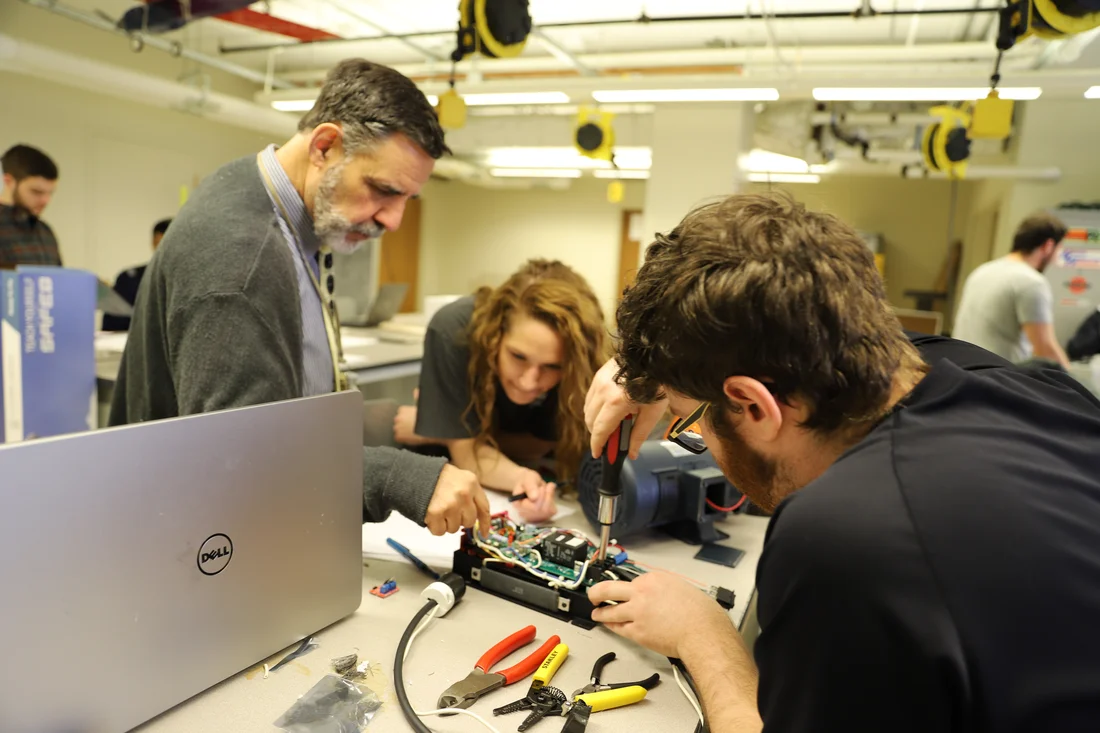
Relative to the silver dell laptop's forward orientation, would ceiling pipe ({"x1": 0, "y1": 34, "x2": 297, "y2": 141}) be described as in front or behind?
in front

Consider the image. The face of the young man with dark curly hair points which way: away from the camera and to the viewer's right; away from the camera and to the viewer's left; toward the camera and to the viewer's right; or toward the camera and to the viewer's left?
away from the camera and to the viewer's left

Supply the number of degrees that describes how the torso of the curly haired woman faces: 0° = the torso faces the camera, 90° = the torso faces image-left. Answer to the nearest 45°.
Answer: approximately 315°

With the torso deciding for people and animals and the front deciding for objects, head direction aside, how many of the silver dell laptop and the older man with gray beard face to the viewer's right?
1

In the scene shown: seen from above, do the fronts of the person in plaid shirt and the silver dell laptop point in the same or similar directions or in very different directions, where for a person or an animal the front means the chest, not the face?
very different directions

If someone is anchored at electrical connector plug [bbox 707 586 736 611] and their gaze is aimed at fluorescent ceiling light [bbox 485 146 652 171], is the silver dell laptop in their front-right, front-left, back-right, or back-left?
back-left

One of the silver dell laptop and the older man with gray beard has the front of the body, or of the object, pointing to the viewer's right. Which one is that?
the older man with gray beard

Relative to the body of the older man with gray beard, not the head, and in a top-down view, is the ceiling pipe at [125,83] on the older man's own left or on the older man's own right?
on the older man's own left

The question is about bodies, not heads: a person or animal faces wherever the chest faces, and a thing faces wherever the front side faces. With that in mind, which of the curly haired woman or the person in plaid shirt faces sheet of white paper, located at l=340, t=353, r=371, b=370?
the person in plaid shirt

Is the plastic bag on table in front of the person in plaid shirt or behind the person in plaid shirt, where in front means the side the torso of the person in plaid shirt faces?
in front

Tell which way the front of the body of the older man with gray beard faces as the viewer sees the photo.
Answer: to the viewer's right

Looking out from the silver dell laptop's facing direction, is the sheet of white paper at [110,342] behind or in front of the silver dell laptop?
in front

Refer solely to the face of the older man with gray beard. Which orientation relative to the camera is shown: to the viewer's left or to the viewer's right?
to the viewer's right

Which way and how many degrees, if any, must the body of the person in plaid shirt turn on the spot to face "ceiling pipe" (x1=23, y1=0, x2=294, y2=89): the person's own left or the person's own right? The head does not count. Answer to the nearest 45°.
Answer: approximately 90° to the person's own left

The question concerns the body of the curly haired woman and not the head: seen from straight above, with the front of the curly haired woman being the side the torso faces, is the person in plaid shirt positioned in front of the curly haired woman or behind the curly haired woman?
behind
